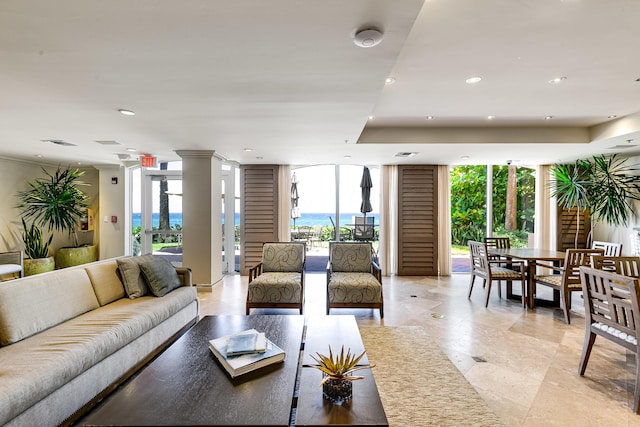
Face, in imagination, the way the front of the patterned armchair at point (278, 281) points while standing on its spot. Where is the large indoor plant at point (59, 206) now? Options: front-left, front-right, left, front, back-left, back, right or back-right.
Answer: back-right

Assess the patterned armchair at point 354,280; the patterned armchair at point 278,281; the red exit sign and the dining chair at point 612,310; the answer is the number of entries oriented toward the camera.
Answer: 3

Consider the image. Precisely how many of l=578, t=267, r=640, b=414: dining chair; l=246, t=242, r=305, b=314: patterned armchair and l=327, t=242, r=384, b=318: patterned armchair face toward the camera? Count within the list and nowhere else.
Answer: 2

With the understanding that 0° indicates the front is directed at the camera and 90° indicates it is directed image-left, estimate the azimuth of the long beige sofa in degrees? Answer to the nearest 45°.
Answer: approximately 315°

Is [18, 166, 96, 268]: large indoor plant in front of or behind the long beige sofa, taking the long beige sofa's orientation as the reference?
behind

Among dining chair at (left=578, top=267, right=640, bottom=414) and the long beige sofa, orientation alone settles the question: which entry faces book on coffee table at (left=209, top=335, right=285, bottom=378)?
the long beige sofa

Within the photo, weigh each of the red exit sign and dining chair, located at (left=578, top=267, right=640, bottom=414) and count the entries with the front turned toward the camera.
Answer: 1

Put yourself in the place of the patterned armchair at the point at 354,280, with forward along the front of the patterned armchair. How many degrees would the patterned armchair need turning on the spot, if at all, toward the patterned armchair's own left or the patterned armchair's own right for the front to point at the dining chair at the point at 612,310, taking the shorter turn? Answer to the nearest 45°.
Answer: approximately 45° to the patterned armchair's own left

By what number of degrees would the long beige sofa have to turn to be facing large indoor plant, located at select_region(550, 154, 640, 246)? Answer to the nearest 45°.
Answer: approximately 45° to its left

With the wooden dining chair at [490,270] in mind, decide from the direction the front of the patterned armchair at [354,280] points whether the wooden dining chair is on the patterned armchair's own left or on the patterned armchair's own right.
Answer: on the patterned armchair's own left

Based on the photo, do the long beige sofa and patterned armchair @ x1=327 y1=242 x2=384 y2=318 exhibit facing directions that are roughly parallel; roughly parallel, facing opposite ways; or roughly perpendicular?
roughly perpendicular
